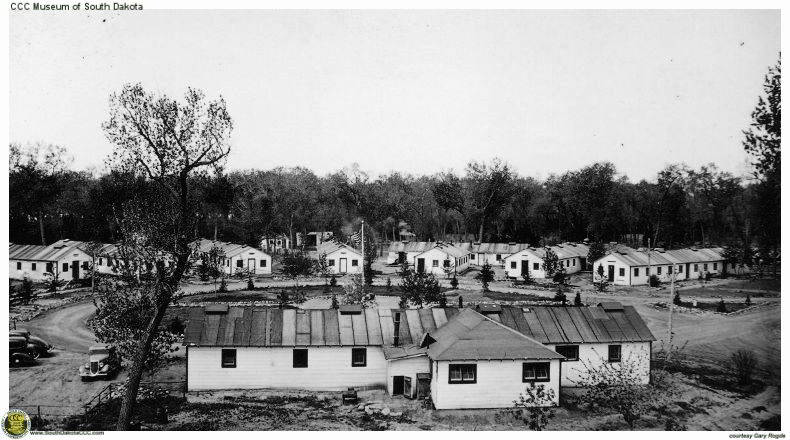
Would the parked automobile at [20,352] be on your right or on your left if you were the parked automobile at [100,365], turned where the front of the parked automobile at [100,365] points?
on your right

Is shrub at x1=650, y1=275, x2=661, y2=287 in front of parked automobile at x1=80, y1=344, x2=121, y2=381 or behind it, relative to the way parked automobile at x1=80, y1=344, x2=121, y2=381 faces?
behind

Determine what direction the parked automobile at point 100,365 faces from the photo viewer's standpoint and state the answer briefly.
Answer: facing the viewer and to the left of the viewer

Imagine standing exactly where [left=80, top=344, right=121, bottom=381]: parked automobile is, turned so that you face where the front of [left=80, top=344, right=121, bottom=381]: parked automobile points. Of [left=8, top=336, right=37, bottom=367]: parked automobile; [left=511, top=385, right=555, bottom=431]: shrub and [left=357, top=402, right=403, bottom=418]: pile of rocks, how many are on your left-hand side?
2

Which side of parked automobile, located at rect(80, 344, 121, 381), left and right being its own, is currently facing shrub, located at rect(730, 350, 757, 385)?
left

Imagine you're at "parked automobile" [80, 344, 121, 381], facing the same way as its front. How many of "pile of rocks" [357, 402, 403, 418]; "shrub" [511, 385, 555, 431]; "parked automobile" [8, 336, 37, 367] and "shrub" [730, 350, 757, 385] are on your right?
1

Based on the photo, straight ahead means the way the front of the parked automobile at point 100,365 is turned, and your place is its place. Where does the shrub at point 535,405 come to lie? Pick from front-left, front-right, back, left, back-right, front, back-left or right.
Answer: left

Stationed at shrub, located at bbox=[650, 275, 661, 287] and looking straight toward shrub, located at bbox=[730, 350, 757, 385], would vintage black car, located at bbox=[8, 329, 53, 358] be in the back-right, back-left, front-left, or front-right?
front-right

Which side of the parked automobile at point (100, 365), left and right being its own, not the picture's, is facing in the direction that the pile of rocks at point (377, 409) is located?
left

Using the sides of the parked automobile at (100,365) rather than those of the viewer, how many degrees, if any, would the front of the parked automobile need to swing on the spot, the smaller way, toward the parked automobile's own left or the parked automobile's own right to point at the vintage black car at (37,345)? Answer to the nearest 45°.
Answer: approximately 90° to the parked automobile's own right

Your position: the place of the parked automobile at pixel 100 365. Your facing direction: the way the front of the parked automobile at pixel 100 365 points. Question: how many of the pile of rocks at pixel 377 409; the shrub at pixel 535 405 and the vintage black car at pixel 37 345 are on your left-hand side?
2
